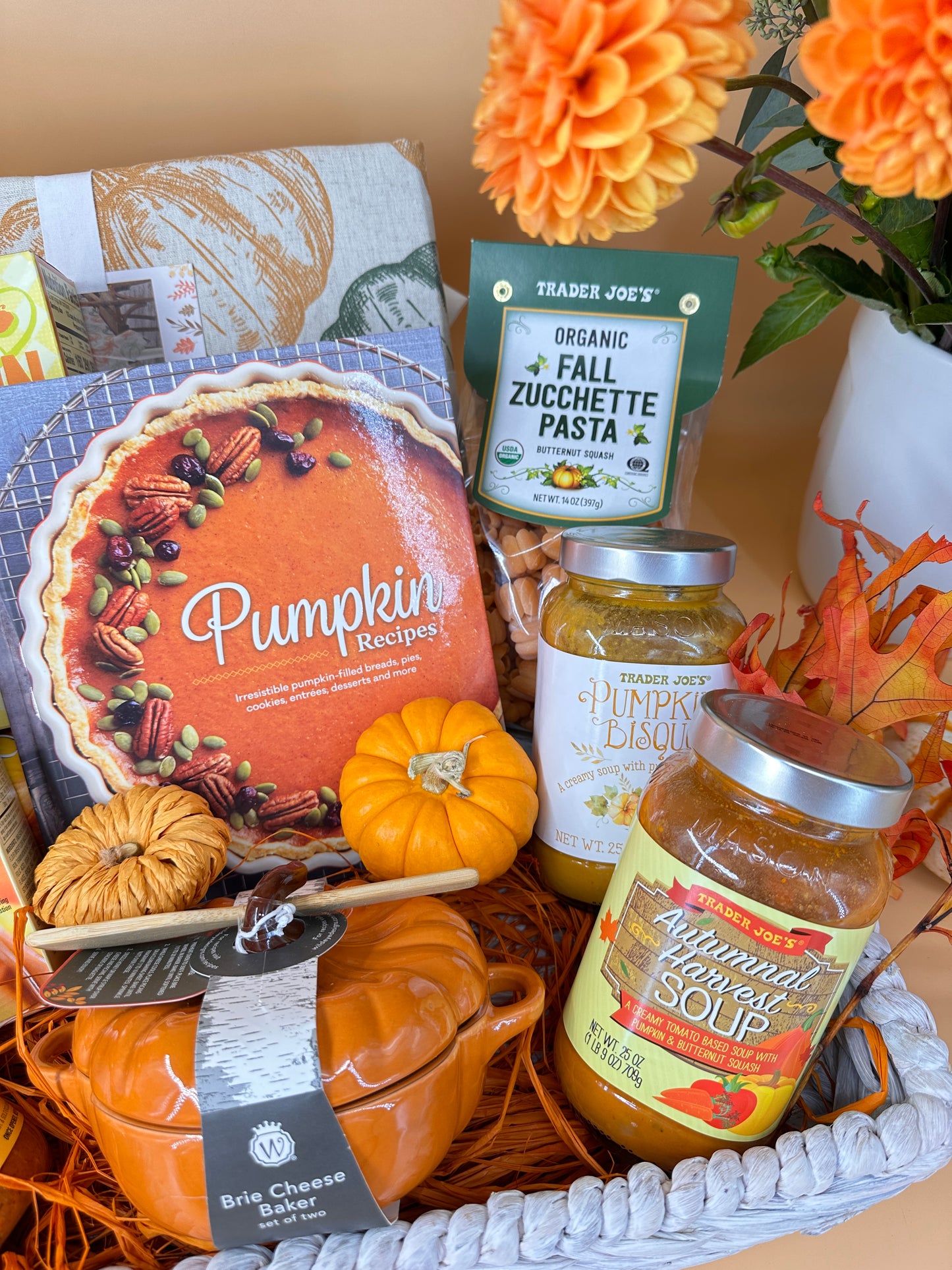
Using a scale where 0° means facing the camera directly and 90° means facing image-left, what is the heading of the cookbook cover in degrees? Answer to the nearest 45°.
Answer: approximately 0°

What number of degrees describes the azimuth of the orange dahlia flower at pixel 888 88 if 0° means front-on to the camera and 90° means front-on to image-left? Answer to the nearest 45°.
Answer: approximately 0°
